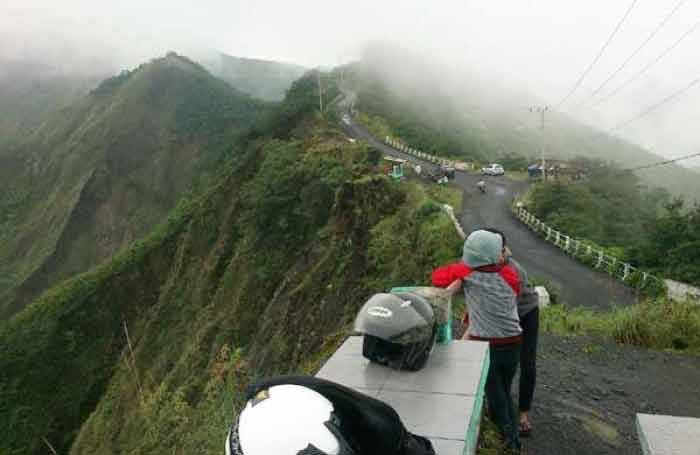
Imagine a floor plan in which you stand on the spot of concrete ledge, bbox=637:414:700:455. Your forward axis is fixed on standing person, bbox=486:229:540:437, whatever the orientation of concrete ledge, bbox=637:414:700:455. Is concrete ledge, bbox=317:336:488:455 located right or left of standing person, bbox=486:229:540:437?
left

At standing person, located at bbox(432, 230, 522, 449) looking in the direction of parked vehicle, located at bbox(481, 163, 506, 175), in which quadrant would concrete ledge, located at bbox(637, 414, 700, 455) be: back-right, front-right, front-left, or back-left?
back-right

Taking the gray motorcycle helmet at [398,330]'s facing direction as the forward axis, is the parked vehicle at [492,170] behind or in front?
behind

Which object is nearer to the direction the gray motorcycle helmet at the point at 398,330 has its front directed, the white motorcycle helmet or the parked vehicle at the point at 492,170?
the white motorcycle helmet

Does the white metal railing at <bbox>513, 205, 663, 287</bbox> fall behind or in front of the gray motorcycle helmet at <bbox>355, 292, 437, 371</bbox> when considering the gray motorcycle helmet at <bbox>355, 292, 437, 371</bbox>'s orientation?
behind

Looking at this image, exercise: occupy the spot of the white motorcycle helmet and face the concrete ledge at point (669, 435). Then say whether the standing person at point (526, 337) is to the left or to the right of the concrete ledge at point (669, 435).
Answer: left
